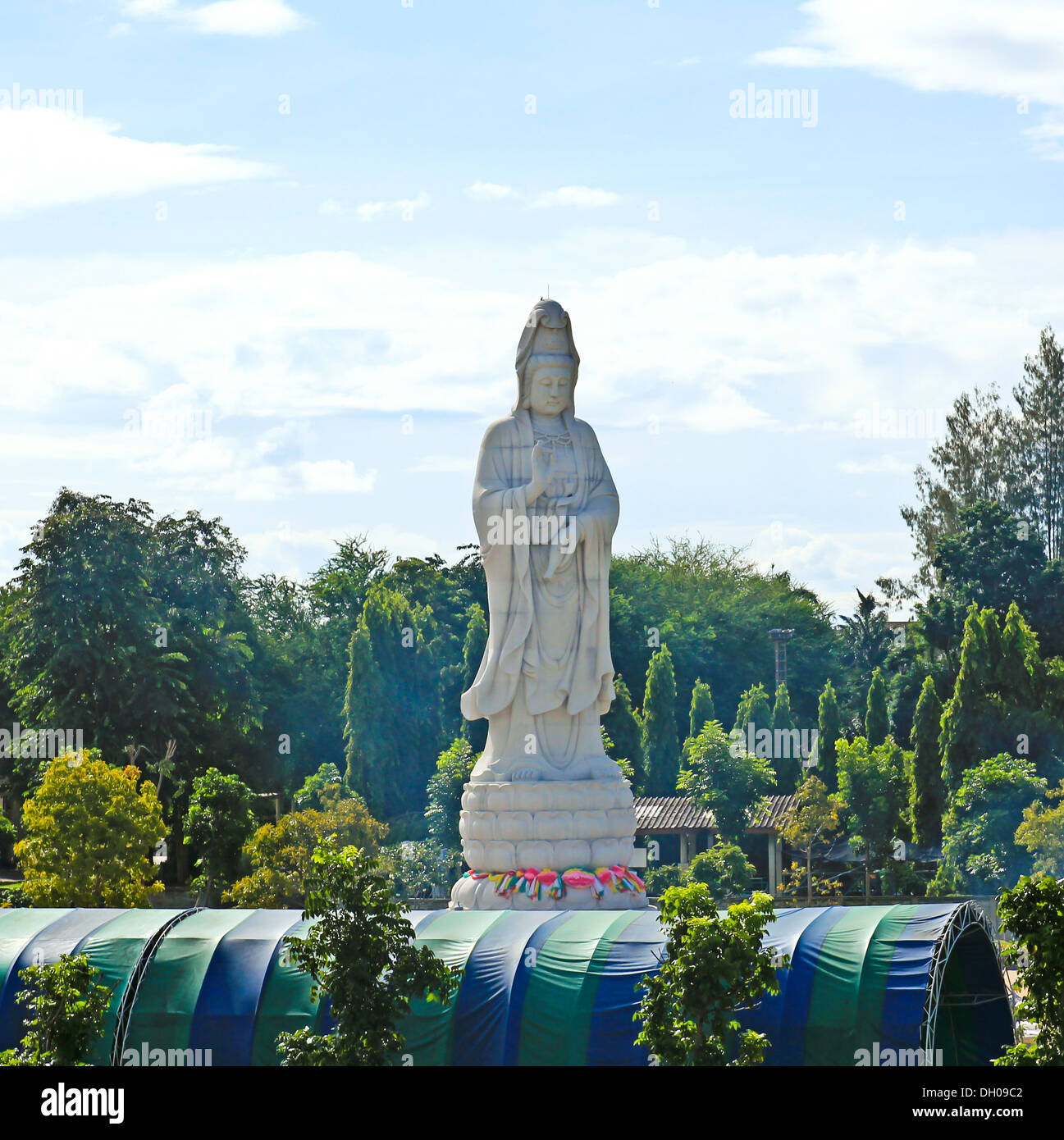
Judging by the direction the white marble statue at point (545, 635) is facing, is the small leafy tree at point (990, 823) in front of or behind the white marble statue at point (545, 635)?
behind

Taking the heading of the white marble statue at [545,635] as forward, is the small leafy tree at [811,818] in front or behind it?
behind

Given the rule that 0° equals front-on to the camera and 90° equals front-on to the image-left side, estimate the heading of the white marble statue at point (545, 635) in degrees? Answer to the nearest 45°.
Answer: approximately 0°

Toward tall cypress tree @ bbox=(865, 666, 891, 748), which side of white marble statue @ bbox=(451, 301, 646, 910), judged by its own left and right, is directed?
back

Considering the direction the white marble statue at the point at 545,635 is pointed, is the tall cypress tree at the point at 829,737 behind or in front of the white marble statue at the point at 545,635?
behind

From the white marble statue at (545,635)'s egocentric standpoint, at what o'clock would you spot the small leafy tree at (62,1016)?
The small leafy tree is roughly at 1 o'clock from the white marble statue.

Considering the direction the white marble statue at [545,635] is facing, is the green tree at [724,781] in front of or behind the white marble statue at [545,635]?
behind
